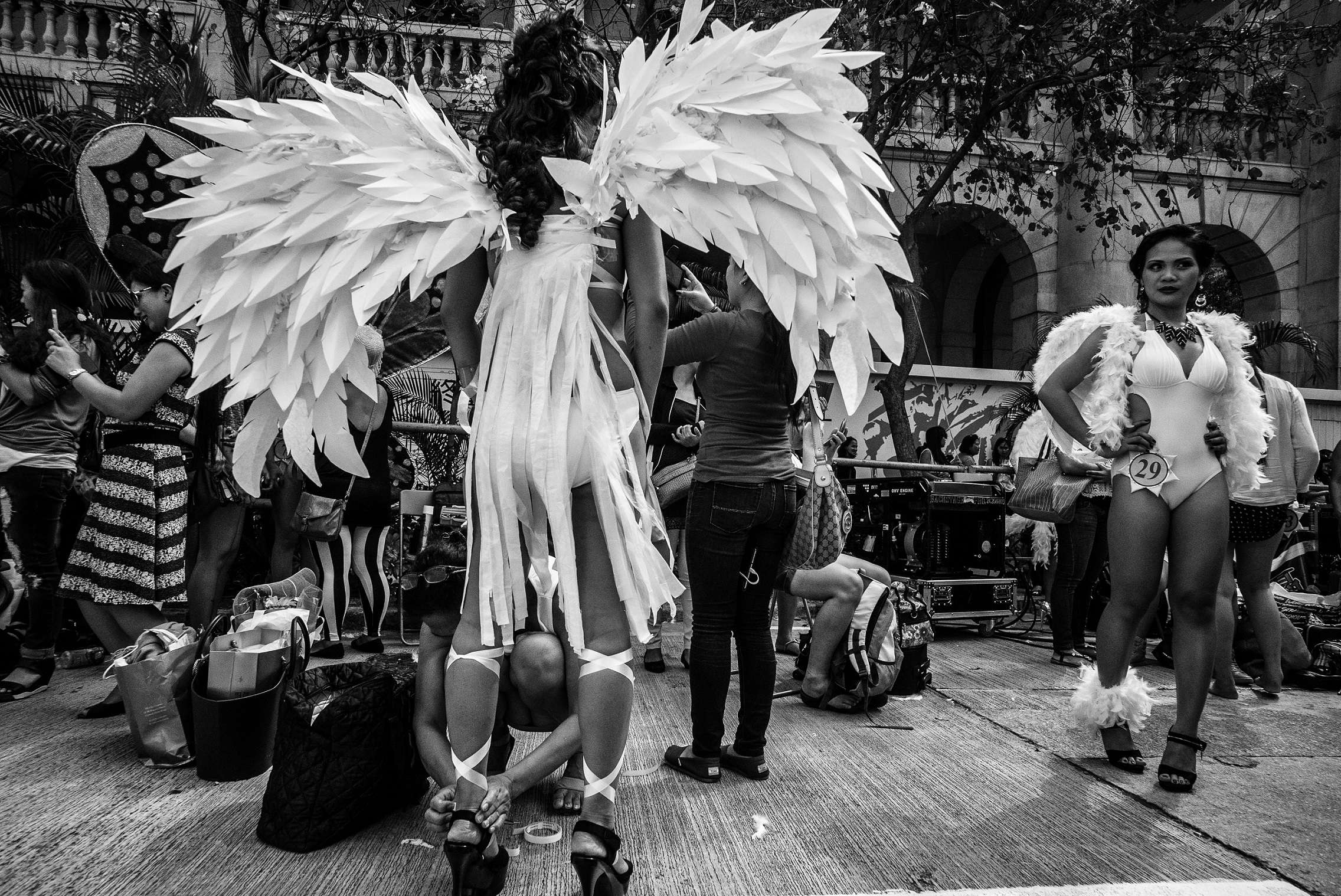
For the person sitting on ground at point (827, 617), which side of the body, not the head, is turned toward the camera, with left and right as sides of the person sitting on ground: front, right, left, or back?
right

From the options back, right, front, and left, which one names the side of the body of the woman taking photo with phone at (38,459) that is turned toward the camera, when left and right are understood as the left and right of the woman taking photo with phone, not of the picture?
left

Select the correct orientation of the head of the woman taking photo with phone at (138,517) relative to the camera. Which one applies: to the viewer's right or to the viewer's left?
to the viewer's left

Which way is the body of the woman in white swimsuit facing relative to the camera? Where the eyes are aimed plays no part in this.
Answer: toward the camera

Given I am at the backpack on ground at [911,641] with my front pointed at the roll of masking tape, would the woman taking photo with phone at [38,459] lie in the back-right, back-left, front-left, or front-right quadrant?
front-right

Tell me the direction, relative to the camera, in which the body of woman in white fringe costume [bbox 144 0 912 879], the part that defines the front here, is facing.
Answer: away from the camera

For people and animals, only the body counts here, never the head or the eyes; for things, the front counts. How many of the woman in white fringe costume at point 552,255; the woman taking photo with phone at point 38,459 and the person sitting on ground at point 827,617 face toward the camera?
0

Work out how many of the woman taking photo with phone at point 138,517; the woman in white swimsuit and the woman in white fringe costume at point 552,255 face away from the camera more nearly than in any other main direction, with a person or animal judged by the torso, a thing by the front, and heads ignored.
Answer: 1

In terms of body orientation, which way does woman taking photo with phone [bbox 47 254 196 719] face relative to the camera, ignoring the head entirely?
to the viewer's left

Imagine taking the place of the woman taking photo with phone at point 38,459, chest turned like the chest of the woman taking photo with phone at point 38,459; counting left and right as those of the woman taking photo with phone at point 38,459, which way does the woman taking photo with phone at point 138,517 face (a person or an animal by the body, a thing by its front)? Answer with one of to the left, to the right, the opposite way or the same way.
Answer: the same way

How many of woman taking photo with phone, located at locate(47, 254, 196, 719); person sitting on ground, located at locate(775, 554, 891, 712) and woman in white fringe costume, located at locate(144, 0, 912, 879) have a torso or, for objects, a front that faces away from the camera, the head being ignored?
1

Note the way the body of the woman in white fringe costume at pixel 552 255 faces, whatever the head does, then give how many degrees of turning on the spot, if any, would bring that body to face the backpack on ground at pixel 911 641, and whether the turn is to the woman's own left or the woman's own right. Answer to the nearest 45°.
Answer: approximately 45° to the woman's own right

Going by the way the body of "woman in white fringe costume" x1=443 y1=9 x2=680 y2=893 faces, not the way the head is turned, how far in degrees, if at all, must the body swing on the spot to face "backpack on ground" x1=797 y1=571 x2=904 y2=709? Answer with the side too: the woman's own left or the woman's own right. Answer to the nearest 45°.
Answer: approximately 45° to the woman's own right
